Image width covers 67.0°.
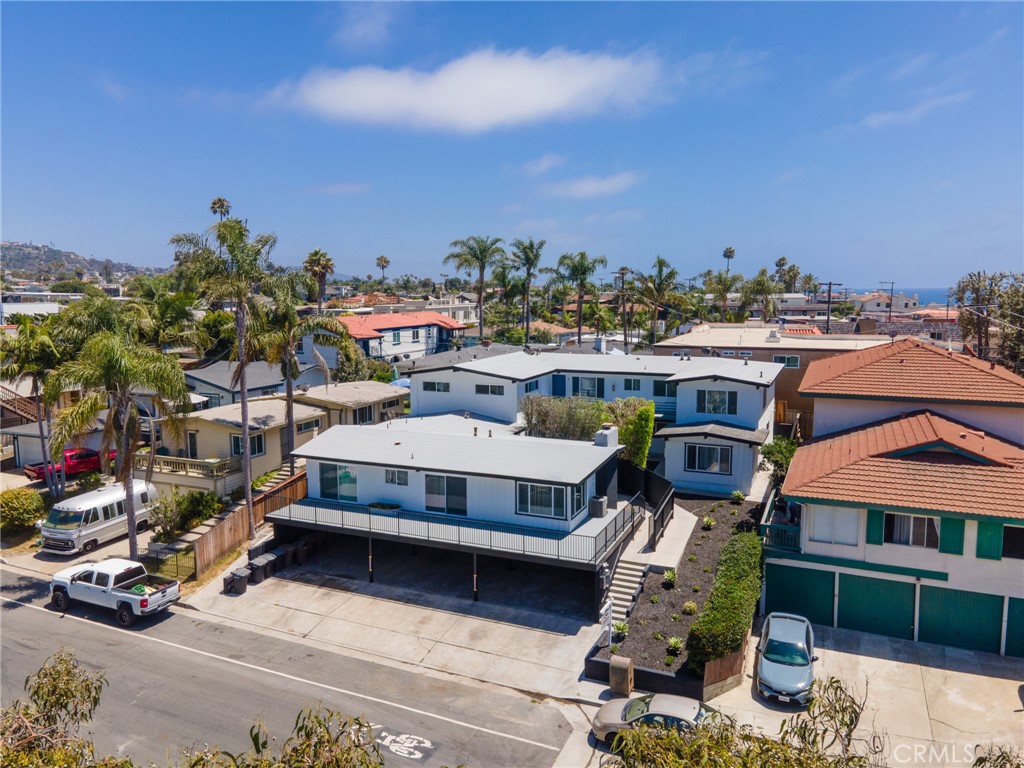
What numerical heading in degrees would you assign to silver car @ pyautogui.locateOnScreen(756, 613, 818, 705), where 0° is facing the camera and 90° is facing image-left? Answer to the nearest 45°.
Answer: approximately 0°

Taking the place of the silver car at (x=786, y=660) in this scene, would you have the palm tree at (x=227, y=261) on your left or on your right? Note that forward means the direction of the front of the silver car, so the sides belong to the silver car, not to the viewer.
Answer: on your right

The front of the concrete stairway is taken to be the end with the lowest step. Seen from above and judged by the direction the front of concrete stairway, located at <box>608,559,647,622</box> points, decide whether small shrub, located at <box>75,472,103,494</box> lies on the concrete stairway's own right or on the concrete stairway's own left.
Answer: on the concrete stairway's own right

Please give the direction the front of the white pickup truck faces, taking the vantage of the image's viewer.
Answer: facing away from the viewer and to the left of the viewer

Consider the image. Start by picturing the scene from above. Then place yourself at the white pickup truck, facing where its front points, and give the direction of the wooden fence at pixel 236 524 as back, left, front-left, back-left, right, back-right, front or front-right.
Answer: right

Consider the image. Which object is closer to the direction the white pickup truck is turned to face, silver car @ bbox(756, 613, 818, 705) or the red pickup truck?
the red pickup truck

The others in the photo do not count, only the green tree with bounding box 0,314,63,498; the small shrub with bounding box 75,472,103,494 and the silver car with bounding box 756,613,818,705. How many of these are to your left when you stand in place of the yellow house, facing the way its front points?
1

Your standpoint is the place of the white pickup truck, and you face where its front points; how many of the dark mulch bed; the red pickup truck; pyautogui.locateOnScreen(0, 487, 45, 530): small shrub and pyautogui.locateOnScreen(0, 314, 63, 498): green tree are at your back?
1

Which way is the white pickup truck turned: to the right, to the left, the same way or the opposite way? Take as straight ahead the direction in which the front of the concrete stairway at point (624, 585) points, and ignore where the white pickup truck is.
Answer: to the right
